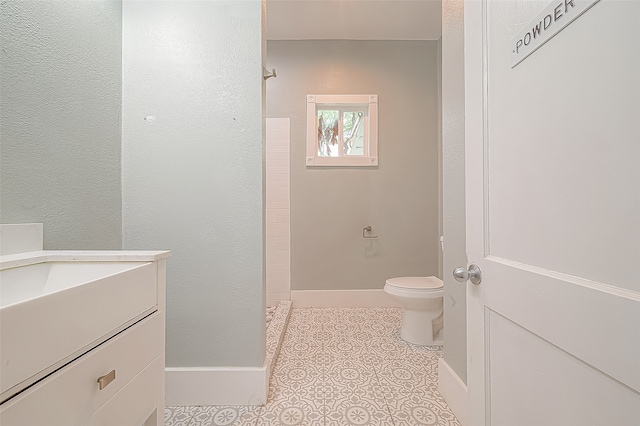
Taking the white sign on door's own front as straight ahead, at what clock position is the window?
The window is roughly at 3 o'clock from the white sign on door.

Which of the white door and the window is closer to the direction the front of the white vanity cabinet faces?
the white door

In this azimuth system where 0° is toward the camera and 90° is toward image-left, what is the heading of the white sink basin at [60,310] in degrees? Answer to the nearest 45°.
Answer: approximately 315°

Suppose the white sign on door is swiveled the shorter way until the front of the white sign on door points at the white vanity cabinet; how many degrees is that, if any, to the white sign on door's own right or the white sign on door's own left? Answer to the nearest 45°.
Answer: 0° — it already faces it

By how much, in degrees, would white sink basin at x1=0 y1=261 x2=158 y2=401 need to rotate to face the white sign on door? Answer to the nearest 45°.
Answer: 0° — it already faces it

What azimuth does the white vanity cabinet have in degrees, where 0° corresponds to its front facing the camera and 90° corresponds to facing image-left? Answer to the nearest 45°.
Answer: approximately 315°

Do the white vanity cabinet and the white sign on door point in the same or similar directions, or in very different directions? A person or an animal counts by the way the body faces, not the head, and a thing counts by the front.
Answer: very different directions

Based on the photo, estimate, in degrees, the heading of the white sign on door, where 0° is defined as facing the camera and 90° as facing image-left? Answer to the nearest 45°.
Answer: approximately 45°

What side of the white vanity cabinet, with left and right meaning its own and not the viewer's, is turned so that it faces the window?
left
